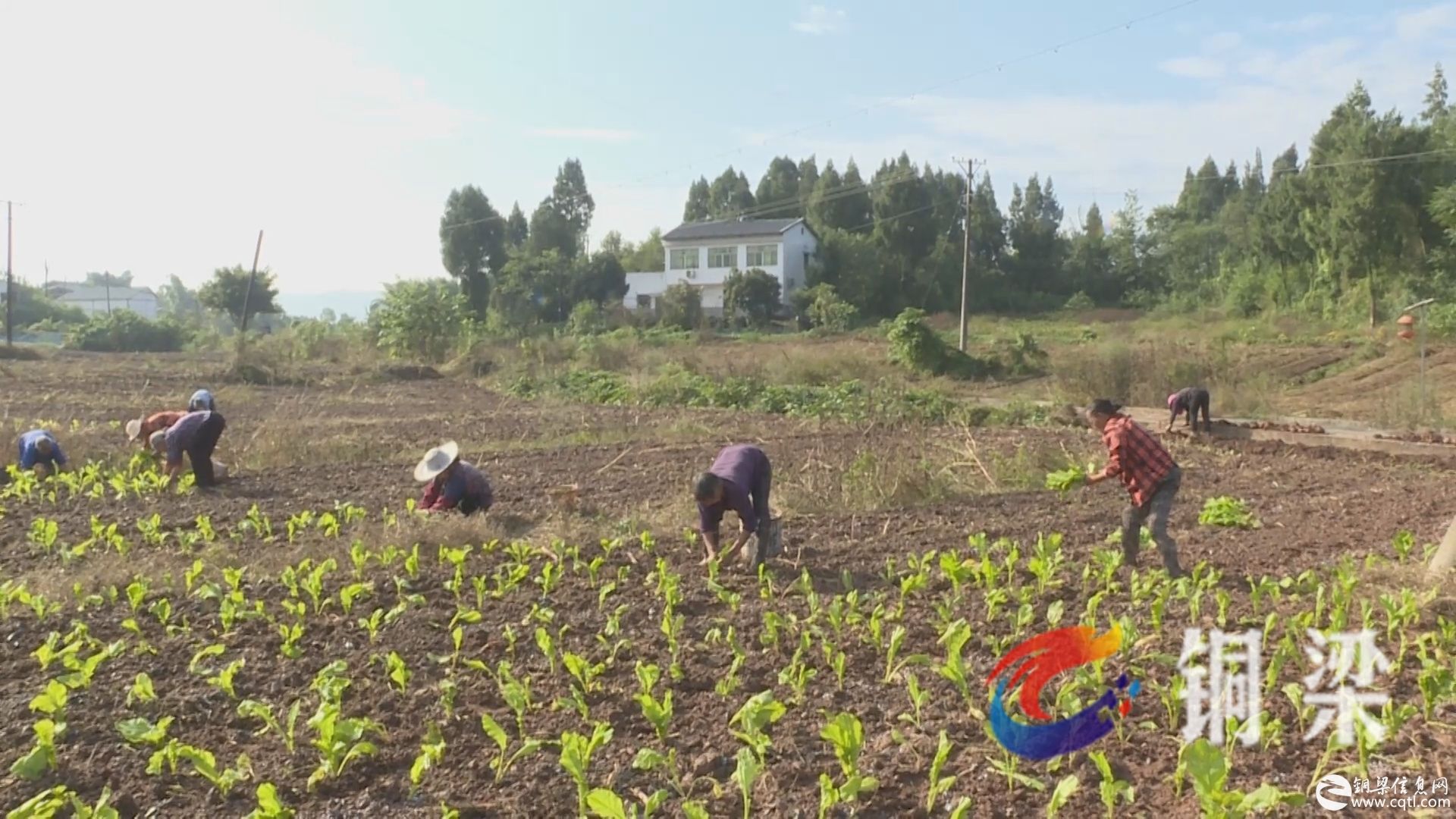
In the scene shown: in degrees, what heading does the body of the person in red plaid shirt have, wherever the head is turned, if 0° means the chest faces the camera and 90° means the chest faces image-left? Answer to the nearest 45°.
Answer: approximately 90°

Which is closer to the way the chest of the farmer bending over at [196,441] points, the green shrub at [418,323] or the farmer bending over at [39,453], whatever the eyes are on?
the farmer bending over

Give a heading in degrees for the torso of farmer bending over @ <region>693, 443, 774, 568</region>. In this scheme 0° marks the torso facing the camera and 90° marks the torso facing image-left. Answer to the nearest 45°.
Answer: approximately 45°

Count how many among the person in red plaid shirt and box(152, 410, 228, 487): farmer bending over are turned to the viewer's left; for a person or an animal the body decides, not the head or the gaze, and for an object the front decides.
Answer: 2

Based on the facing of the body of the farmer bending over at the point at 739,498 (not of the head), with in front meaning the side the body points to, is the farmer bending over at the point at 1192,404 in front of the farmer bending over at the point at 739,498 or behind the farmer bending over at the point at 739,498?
behind

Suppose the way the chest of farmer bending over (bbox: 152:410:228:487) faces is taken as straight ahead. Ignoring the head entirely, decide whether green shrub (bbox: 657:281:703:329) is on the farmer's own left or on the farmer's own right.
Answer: on the farmer's own right

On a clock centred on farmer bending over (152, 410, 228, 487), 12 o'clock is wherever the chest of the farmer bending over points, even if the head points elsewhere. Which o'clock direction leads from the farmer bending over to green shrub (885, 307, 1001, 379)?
The green shrub is roughly at 5 o'clock from the farmer bending over.

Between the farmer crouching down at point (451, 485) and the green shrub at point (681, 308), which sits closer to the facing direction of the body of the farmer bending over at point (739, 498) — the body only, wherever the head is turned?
the farmer crouching down

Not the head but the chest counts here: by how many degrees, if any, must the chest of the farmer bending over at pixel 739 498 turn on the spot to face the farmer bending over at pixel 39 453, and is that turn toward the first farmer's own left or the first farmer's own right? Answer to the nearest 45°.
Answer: approximately 90° to the first farmer's own right

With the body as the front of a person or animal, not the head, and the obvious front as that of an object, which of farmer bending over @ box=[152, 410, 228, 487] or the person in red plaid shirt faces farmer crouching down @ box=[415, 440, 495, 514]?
the person in red plaid shirt

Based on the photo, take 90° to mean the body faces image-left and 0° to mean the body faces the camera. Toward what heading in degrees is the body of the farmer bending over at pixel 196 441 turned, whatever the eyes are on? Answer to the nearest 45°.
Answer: approximately 90°

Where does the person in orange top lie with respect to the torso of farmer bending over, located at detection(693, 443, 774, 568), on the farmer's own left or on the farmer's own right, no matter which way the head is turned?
on the farmer's own right
